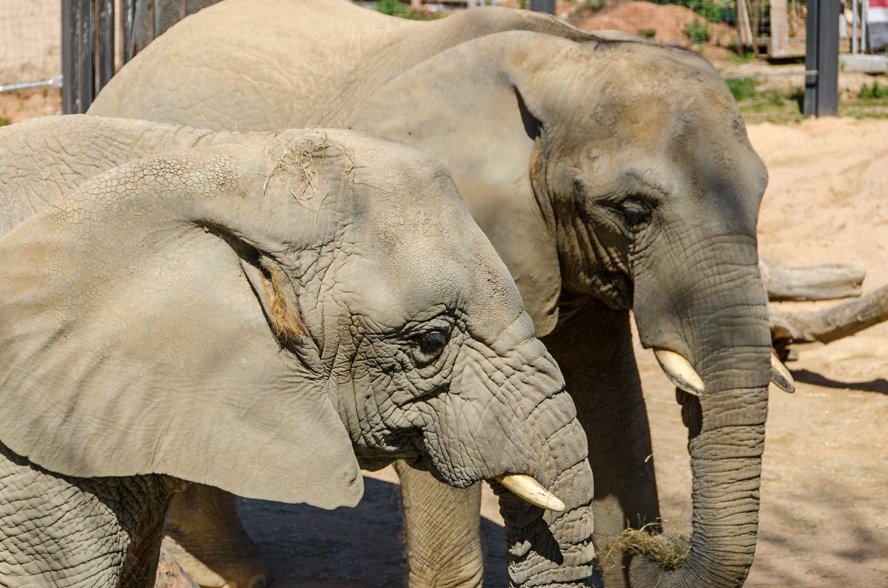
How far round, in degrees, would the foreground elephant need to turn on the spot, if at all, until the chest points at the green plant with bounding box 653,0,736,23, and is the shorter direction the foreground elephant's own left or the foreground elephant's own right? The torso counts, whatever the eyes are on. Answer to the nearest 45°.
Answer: approximately 90° to the foreground elephant's own left

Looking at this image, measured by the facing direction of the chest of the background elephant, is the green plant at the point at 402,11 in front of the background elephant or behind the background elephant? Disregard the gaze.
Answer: behind

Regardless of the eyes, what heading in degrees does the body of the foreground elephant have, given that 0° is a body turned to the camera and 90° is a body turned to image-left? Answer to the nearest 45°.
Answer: approximately 270°

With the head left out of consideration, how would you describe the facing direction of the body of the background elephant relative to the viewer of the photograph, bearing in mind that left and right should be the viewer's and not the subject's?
facing the viewer and to the right of the viewer

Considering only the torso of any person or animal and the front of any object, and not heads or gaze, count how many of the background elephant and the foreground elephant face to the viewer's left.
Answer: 0
